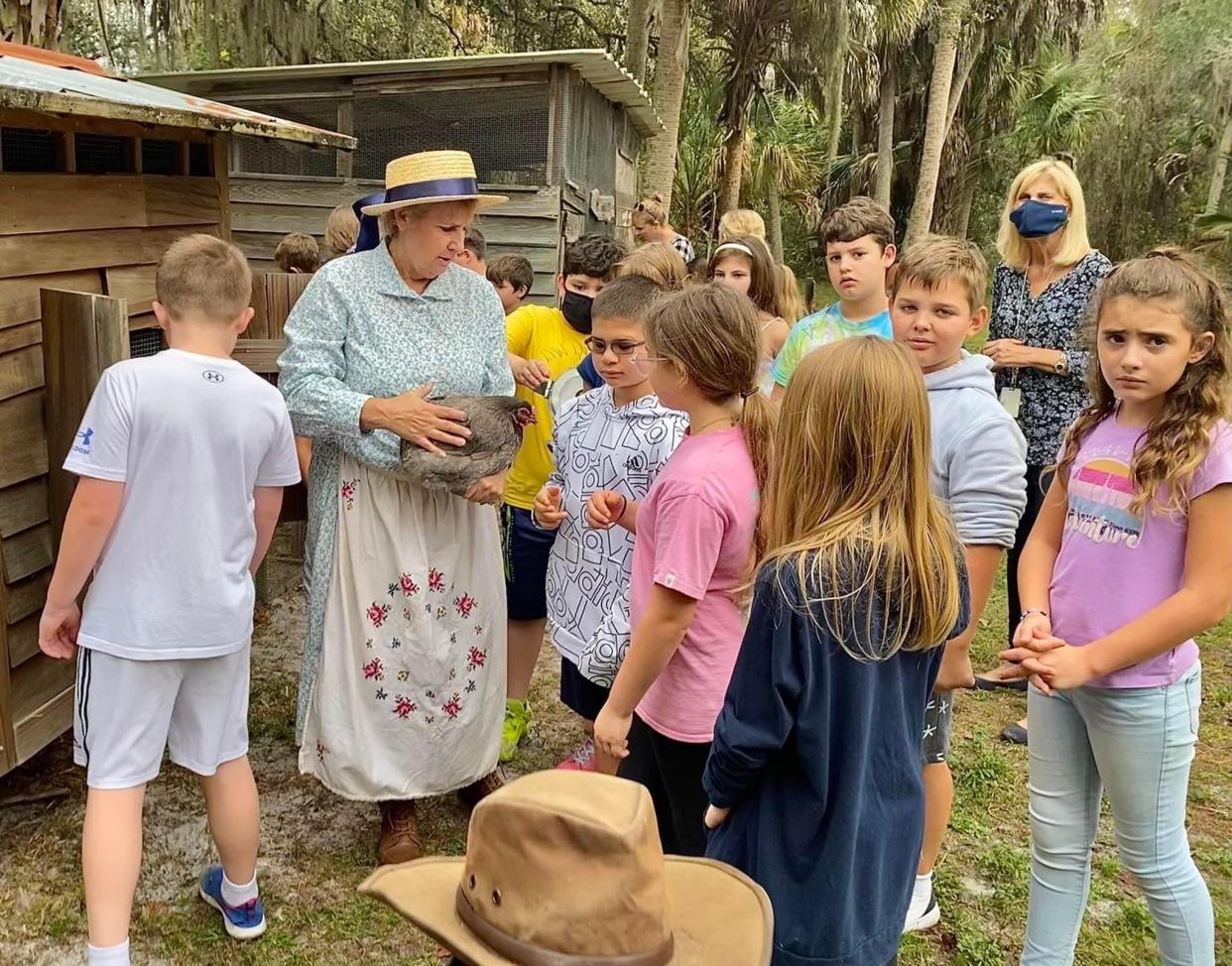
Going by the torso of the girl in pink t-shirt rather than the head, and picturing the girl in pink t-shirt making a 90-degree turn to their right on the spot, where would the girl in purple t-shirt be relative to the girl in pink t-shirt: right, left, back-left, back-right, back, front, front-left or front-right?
right

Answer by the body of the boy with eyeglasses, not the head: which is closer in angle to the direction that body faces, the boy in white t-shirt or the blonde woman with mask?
the boy in white t-shirt

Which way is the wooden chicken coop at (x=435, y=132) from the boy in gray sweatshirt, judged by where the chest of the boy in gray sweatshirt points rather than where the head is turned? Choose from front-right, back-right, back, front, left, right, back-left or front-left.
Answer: right

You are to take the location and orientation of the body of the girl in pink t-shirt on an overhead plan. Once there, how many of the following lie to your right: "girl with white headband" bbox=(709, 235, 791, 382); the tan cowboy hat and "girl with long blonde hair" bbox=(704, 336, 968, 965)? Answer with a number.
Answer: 1

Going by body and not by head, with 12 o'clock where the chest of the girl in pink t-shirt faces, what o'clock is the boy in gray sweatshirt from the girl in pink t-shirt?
The boy in gray sweatshirt is roughly at 5 o'clock from the girl in pink t-shirt.

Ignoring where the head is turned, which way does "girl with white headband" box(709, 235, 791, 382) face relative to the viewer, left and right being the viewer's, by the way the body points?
facing the viewer and to the left of the viewer

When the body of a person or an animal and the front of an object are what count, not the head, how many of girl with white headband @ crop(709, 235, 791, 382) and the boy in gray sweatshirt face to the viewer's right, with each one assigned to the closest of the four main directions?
0

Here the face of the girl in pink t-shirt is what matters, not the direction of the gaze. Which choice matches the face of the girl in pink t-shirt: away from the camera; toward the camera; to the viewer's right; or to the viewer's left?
to the viewer's left

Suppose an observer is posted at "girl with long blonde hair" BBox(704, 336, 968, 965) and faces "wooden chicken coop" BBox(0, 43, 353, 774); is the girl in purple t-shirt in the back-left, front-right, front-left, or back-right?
back-right

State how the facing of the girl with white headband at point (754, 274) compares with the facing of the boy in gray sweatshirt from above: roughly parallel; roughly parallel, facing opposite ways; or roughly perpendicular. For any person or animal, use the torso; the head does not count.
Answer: roughly parallel

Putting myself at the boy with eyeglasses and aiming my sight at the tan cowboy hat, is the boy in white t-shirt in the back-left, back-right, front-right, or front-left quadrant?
front-right

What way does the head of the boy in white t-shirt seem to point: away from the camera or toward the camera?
away from the camera

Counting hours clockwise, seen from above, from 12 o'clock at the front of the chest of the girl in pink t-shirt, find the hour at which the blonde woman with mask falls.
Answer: The blonde woman with mask is roughly at 4 o'clock from the girl in pink t-shirt.

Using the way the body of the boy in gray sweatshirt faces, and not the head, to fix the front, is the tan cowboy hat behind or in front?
in front

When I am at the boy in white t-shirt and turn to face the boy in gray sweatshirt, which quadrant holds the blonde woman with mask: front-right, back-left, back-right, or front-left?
front-left

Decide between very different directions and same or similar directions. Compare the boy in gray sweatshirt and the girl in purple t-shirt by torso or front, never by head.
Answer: same or similar directions

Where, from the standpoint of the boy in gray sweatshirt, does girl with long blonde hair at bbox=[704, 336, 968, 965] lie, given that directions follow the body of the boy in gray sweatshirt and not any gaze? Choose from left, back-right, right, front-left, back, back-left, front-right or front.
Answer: front-left

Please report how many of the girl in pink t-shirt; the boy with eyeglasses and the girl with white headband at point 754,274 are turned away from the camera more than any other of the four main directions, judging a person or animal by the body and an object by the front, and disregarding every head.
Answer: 0

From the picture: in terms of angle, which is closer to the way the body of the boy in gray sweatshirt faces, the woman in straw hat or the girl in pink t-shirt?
the girl in pink t-shirt

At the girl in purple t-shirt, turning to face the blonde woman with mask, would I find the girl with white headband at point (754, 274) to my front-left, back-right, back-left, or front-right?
front-left

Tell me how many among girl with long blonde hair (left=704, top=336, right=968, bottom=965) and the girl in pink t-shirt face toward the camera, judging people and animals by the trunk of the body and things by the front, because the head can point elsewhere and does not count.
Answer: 0

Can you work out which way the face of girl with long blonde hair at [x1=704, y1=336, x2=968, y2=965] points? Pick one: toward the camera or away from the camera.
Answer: away from the camera
